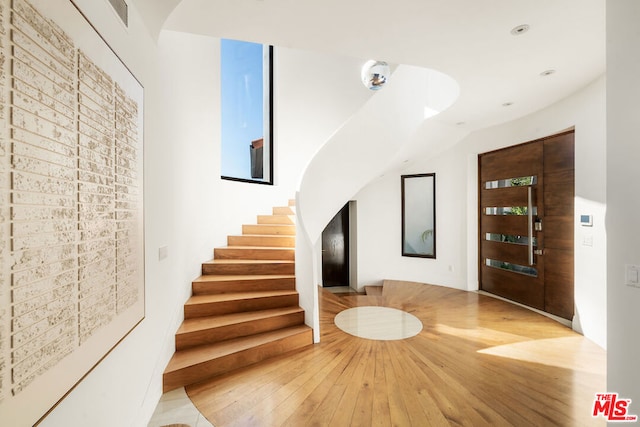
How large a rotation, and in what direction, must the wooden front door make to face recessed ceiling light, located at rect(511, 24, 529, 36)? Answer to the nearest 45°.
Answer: approximately 45° to its left

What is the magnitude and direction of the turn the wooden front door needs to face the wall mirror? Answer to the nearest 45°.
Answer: approximately 90° to its right

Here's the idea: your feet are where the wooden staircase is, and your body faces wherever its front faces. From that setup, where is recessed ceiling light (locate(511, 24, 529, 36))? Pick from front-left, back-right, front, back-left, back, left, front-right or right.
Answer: front-left

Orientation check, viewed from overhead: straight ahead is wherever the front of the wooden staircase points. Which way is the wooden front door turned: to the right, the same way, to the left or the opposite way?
to the right

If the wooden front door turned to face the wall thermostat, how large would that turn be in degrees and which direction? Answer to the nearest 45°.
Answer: approximately 90° to its left

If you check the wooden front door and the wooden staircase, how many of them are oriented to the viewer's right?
0

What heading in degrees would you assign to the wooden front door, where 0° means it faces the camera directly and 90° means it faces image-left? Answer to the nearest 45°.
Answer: approximately 45°

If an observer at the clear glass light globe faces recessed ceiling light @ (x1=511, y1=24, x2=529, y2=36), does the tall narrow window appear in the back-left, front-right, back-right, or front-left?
back-right

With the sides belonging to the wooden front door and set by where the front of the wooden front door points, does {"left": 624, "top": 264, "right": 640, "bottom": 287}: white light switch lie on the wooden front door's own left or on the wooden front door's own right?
on the wooden front door's own left

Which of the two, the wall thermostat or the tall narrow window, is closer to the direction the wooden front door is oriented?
the tall narrow window
